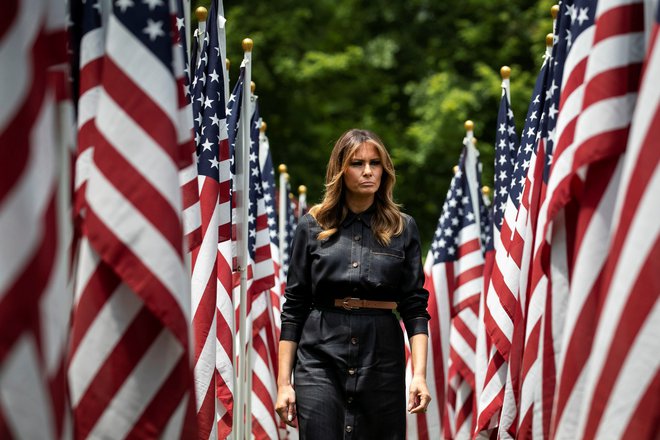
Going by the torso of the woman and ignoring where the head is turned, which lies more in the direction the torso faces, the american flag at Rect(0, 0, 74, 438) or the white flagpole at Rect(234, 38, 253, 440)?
the american flag

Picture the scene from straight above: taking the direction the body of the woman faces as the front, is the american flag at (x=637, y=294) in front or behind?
in front

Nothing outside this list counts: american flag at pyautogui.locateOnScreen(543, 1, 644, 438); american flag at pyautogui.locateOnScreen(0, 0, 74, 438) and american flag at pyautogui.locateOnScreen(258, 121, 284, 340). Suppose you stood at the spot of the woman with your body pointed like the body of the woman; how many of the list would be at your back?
1

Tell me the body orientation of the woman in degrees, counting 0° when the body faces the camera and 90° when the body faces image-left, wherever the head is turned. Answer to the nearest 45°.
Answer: approximately 0°
